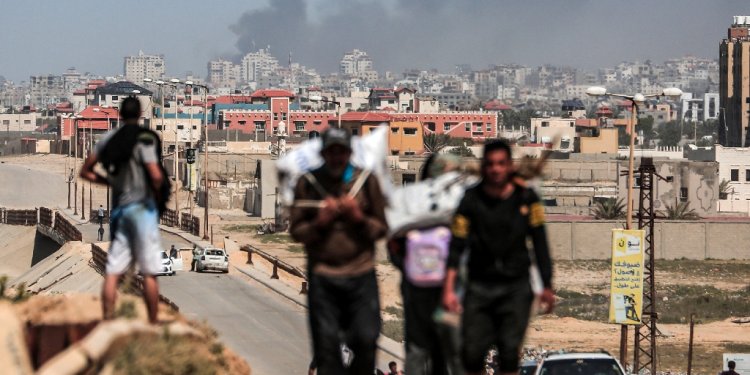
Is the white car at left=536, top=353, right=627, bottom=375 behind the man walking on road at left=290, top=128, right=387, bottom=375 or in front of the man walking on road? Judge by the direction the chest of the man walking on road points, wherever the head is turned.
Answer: behind

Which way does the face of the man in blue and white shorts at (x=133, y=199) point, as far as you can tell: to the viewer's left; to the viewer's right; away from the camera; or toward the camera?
away from the camera

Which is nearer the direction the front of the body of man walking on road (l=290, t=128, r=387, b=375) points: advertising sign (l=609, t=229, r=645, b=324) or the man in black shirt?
the man in black shirt

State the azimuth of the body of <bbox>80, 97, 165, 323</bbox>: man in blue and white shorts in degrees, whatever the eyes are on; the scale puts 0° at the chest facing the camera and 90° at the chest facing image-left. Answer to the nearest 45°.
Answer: approximately 180°

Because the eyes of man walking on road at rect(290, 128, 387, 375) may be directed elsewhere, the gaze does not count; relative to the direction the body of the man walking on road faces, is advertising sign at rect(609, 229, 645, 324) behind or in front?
behind

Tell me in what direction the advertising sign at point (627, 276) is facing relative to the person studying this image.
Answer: facing the viewer

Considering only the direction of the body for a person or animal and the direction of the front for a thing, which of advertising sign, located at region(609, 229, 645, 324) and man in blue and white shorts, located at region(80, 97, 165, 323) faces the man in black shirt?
the advertising sign

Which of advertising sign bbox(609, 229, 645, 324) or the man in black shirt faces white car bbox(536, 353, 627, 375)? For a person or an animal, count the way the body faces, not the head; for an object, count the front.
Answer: the advertising sign

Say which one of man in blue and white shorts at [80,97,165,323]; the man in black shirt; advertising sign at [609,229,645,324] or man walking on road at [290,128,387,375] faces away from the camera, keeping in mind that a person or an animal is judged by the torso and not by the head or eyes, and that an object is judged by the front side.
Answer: the man in blue and white shorts

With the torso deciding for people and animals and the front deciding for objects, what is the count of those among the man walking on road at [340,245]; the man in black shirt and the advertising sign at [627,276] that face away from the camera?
0

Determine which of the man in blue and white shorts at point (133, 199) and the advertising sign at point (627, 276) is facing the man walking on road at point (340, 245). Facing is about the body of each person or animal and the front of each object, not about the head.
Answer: the advertising sign

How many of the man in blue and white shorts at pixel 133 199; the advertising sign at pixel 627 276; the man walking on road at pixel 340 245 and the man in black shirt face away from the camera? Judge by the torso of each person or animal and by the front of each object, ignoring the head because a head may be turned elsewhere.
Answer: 1

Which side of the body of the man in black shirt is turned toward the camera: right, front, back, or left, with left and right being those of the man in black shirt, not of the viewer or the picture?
front
